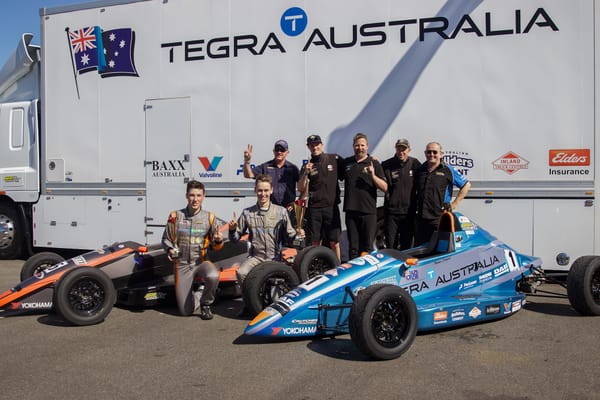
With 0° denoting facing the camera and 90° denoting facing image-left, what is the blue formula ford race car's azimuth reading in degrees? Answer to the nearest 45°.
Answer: approximately 45°

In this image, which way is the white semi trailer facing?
to the viewer's left

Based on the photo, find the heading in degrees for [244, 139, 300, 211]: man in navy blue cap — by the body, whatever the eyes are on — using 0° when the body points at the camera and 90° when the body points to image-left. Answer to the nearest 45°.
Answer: approximately 0°

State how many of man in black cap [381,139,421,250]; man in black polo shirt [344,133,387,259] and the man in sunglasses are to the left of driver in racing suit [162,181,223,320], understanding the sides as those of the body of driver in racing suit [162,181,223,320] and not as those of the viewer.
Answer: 3

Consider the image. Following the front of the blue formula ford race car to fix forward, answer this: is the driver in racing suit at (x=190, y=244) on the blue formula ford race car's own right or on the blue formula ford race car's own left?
on the blue formula ford race car's own right

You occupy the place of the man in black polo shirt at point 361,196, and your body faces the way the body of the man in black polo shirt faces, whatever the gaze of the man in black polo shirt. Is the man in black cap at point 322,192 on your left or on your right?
on your right

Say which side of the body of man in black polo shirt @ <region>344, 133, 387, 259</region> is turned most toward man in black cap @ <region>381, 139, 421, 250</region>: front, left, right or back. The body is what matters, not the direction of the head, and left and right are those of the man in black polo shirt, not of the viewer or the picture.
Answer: left

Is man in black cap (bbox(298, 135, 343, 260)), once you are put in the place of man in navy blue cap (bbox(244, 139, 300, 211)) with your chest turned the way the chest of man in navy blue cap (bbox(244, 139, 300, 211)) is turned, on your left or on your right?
on your left

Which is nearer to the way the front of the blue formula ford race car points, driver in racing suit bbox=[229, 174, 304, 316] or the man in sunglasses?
the driver in racing suit

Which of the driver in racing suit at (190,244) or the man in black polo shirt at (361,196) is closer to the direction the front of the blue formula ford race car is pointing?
the driver in racing suit

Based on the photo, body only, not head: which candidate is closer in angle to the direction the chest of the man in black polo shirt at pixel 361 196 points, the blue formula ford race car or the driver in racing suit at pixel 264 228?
the blue formula ford race car
